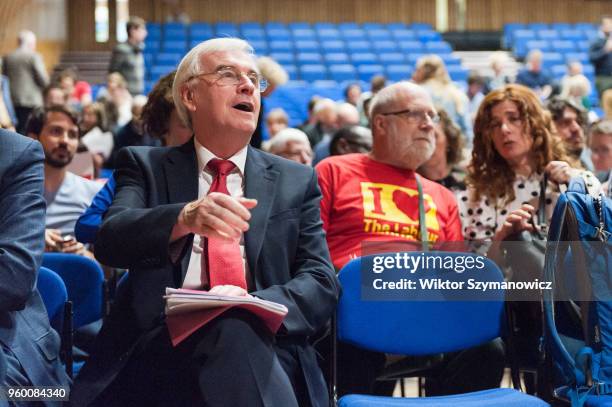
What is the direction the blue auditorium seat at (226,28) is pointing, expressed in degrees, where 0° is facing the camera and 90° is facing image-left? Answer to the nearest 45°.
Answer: approximately 0°

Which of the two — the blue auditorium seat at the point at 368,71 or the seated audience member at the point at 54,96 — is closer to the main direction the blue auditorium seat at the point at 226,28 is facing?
the seated audience member

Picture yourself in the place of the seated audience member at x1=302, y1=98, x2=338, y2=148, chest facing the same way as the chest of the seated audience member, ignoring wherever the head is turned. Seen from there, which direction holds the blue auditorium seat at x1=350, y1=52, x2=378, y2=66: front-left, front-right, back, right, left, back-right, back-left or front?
back-left

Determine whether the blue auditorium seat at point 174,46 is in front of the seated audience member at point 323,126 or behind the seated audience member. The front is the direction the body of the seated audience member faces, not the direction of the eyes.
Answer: behind
